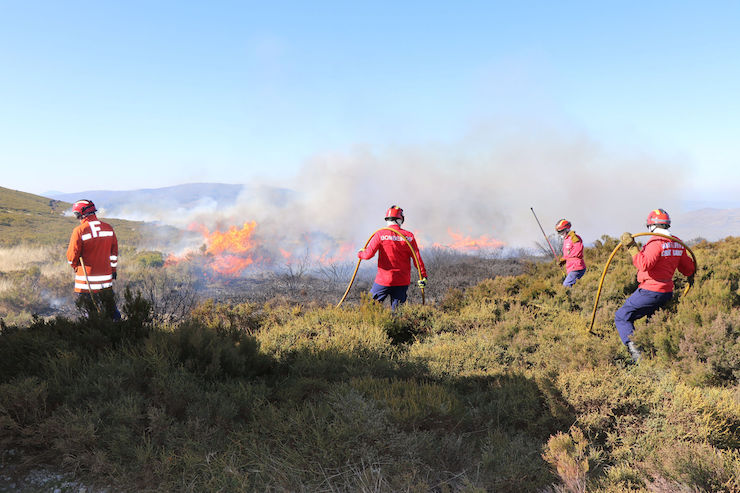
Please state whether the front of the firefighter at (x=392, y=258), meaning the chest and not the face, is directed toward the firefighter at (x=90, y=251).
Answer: no

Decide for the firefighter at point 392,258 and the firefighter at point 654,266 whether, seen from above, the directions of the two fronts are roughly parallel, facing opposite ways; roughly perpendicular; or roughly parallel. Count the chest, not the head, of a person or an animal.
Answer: roughly parallel

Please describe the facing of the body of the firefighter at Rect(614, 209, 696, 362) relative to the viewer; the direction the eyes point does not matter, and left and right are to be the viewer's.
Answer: facing away from the viewer and to the left of the viewer

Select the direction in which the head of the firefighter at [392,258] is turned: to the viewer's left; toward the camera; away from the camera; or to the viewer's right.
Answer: away from the camera

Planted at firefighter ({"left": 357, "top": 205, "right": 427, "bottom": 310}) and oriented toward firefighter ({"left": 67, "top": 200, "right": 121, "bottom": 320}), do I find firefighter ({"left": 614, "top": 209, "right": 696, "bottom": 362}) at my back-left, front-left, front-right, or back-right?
back-left

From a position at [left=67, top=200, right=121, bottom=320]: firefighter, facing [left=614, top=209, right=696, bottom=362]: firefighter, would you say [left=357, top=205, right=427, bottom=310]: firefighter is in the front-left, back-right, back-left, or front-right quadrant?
front-left

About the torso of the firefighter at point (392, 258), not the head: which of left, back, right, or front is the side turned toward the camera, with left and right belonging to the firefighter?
back

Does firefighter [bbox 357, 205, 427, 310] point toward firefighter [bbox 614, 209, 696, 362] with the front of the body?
no
